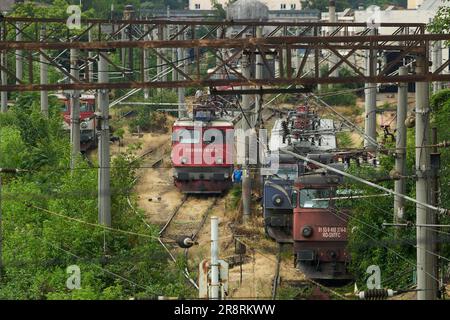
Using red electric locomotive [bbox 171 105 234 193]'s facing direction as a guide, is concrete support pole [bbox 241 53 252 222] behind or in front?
in front

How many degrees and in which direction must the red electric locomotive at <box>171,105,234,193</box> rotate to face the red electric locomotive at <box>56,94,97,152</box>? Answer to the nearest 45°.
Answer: approximately 135° to its right

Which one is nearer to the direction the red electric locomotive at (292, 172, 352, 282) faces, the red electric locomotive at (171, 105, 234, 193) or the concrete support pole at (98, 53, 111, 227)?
the concrete support pole

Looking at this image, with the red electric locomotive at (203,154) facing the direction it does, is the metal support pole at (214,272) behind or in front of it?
in front

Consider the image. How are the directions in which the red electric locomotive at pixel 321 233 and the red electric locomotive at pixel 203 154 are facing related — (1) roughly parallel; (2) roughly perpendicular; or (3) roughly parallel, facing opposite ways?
roughly parallel

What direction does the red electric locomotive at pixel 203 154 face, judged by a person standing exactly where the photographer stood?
facing the viewer

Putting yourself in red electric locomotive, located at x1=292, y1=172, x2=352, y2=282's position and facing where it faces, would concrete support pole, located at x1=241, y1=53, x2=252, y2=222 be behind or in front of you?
behind

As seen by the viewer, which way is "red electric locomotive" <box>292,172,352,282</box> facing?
toward the camera

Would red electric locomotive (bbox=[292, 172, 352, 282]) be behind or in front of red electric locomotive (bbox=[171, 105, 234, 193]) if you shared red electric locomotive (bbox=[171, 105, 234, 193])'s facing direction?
in front

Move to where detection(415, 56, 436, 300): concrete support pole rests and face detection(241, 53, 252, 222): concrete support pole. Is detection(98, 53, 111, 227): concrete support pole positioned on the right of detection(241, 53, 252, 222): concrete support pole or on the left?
left

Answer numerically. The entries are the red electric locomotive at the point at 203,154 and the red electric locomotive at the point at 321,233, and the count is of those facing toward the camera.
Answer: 2
